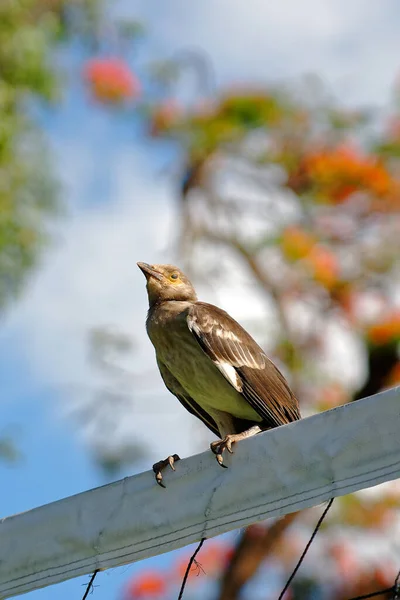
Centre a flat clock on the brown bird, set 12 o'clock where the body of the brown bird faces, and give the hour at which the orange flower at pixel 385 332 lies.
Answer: The orange flower is roughly at 5 o'clock from the brown bird.

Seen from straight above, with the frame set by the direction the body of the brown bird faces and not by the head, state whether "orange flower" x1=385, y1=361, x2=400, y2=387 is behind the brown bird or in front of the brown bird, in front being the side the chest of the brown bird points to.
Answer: behind

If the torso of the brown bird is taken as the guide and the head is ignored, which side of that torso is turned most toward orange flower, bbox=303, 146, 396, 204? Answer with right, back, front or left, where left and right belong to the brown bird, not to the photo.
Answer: back

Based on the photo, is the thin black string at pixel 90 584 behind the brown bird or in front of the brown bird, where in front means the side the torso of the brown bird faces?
in front

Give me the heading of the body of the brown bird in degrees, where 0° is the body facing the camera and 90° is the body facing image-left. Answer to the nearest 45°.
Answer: approximately 45°
